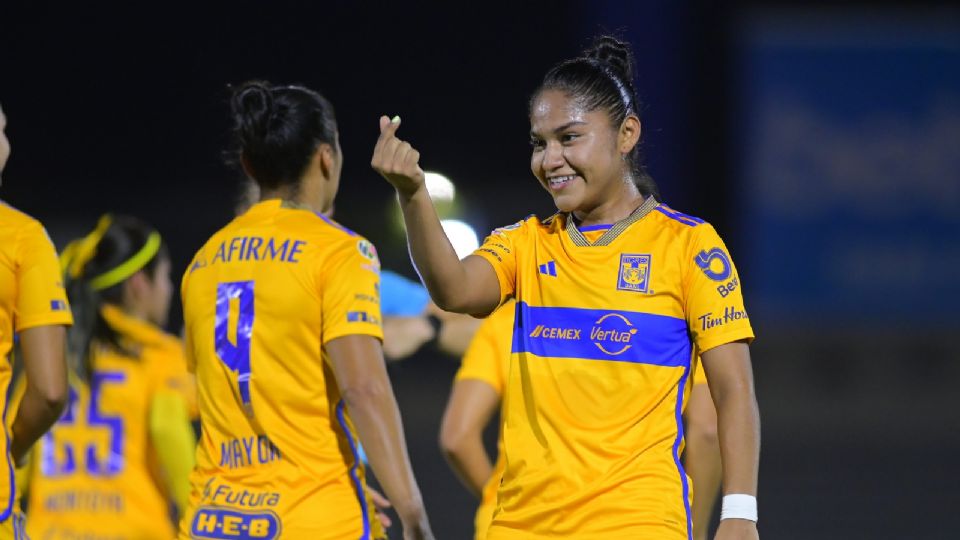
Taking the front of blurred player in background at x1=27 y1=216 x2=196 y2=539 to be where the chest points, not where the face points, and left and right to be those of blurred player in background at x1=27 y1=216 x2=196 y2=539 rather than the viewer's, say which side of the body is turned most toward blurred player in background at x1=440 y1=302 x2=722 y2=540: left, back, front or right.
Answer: right

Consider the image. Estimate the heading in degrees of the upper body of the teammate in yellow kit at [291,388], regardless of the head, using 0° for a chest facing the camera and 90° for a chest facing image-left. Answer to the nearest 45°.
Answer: approximately 225°

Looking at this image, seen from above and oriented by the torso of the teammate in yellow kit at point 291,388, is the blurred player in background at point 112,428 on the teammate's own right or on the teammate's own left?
on the teammate's own left

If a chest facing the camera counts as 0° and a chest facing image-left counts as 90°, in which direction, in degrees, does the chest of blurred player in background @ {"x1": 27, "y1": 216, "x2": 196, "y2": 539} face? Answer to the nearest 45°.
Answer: approximately 225°

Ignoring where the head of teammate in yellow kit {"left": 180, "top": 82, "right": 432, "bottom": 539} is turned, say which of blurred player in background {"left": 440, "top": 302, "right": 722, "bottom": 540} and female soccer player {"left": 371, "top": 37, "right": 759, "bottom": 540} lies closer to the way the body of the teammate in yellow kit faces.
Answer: the blurred player in background

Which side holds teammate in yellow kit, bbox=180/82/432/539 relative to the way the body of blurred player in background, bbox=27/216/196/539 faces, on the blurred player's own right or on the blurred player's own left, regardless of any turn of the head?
on the blurred player's own right

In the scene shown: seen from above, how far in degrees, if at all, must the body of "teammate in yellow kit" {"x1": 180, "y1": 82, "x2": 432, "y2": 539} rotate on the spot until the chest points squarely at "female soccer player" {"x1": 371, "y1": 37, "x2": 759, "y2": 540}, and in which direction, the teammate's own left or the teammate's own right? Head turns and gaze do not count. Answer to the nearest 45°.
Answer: approximately 90° to the teammate's own right

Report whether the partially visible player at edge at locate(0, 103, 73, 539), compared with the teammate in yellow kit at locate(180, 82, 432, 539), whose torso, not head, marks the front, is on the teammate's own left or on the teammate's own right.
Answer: on the teammate's own left

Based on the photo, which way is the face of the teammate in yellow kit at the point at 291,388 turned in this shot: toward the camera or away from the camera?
away from the camera
